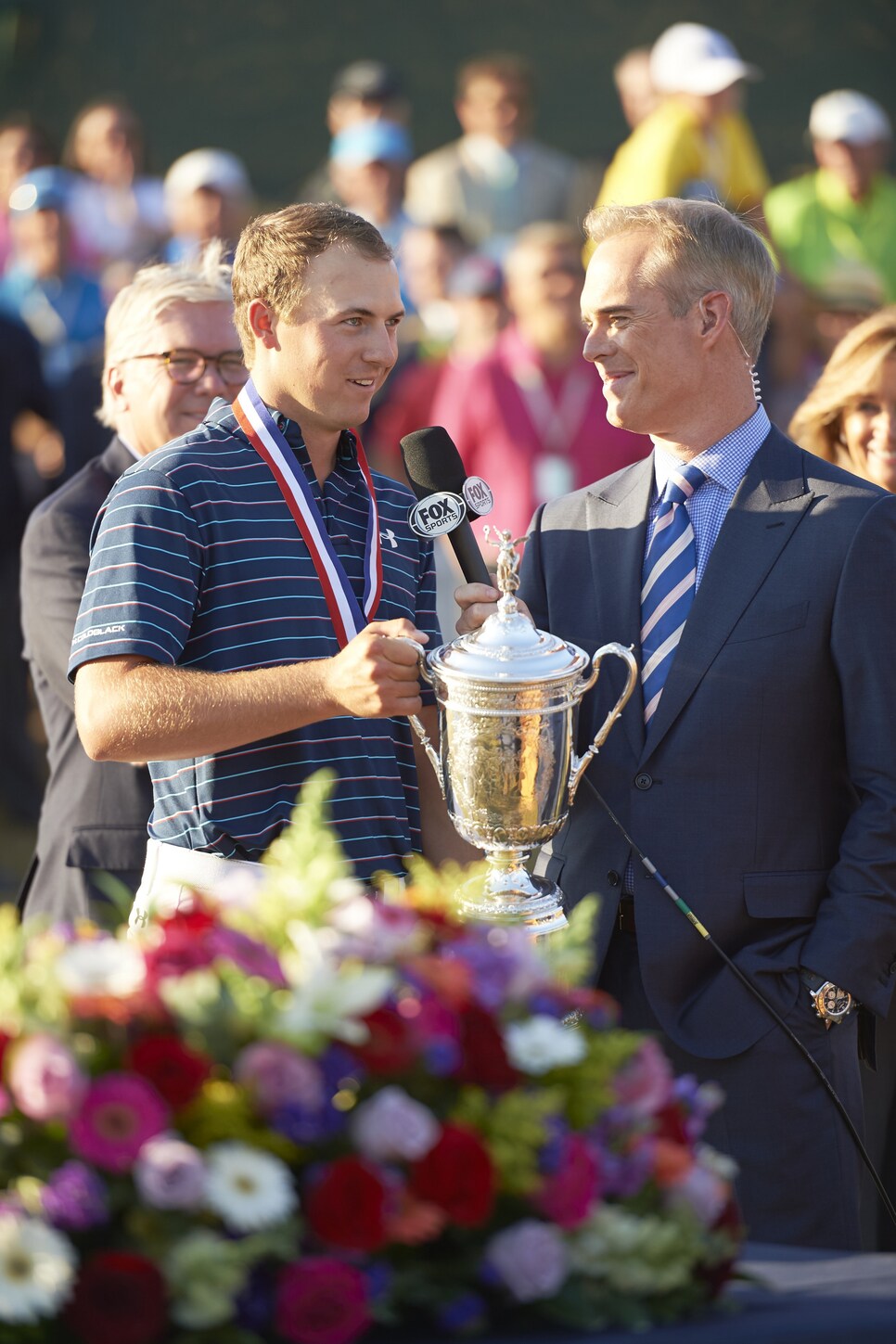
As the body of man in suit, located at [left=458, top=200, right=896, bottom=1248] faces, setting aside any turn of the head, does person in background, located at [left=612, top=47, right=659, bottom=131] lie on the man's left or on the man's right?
on the man's right

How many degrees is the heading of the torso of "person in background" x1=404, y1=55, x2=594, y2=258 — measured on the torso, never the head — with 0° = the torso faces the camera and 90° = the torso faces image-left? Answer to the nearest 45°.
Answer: approximately 0°

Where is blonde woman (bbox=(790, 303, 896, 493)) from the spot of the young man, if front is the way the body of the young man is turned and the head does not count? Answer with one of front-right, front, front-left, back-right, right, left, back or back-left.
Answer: left

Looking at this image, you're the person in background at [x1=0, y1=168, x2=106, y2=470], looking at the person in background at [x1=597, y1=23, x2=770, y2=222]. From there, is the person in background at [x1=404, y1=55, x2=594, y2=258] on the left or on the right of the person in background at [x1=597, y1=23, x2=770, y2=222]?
left

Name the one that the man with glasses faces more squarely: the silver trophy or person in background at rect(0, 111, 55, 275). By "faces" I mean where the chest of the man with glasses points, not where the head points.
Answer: the silver trophy

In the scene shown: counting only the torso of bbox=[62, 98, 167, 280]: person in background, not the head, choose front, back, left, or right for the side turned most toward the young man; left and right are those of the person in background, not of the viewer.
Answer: front

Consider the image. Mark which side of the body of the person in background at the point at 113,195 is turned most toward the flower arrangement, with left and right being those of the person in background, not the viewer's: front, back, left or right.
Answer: front

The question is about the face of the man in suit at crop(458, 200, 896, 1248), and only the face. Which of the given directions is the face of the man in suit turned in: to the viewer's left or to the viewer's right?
to the viewer's left
